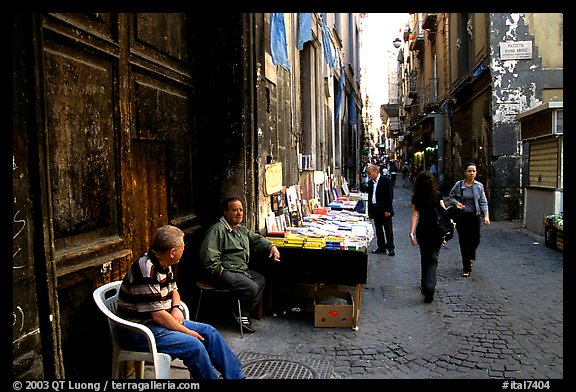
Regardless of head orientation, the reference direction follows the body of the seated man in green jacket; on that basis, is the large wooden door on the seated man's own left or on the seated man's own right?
on the seated man's own right

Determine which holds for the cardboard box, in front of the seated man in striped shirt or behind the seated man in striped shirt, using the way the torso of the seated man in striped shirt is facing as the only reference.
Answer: in front

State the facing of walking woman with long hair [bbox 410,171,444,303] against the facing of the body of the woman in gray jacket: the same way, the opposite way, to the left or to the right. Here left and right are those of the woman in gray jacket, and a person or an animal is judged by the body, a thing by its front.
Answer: the opposite way

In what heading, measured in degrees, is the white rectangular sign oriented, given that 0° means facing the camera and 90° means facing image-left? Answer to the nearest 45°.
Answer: approximately 0°

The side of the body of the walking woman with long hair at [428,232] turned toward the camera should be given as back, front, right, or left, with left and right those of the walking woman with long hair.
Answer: back

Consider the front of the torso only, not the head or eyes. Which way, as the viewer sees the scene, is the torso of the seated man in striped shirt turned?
to the viewer's right

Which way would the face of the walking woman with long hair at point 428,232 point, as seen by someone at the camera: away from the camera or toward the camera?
away from the camera

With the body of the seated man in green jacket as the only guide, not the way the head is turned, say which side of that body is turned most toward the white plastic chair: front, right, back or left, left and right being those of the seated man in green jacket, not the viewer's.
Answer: right

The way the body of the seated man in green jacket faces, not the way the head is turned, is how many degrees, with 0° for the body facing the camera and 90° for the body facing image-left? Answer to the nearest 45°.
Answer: approximately 315°
